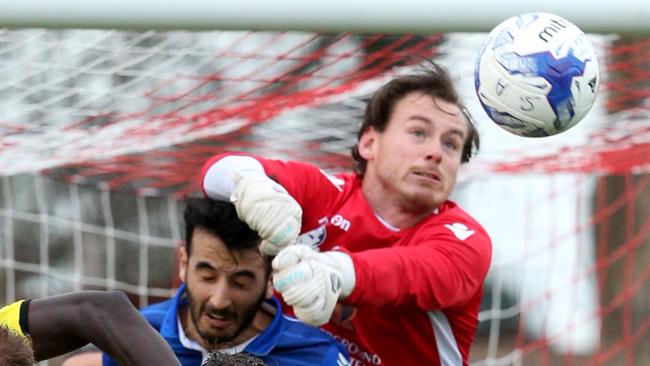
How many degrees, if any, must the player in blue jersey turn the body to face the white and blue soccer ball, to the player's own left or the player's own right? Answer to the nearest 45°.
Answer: approximately 90° to the player's own left

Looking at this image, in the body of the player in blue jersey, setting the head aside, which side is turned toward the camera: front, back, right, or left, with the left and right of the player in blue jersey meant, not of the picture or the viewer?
front
